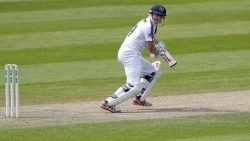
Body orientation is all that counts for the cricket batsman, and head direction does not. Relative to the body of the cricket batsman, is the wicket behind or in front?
behind

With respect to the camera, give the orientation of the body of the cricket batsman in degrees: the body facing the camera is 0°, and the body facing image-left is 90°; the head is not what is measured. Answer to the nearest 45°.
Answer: approximately 270°
